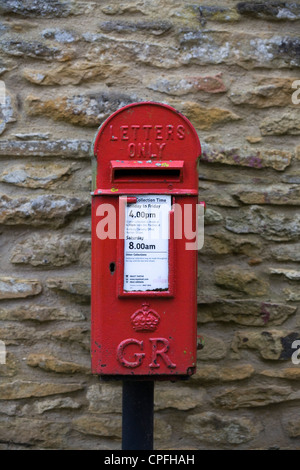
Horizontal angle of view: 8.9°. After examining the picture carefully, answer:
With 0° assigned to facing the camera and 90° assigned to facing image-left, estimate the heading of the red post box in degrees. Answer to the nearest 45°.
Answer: approximately 0°
